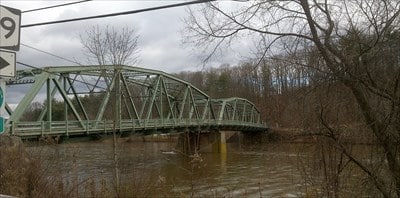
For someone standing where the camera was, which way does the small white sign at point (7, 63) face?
facing the viewer
